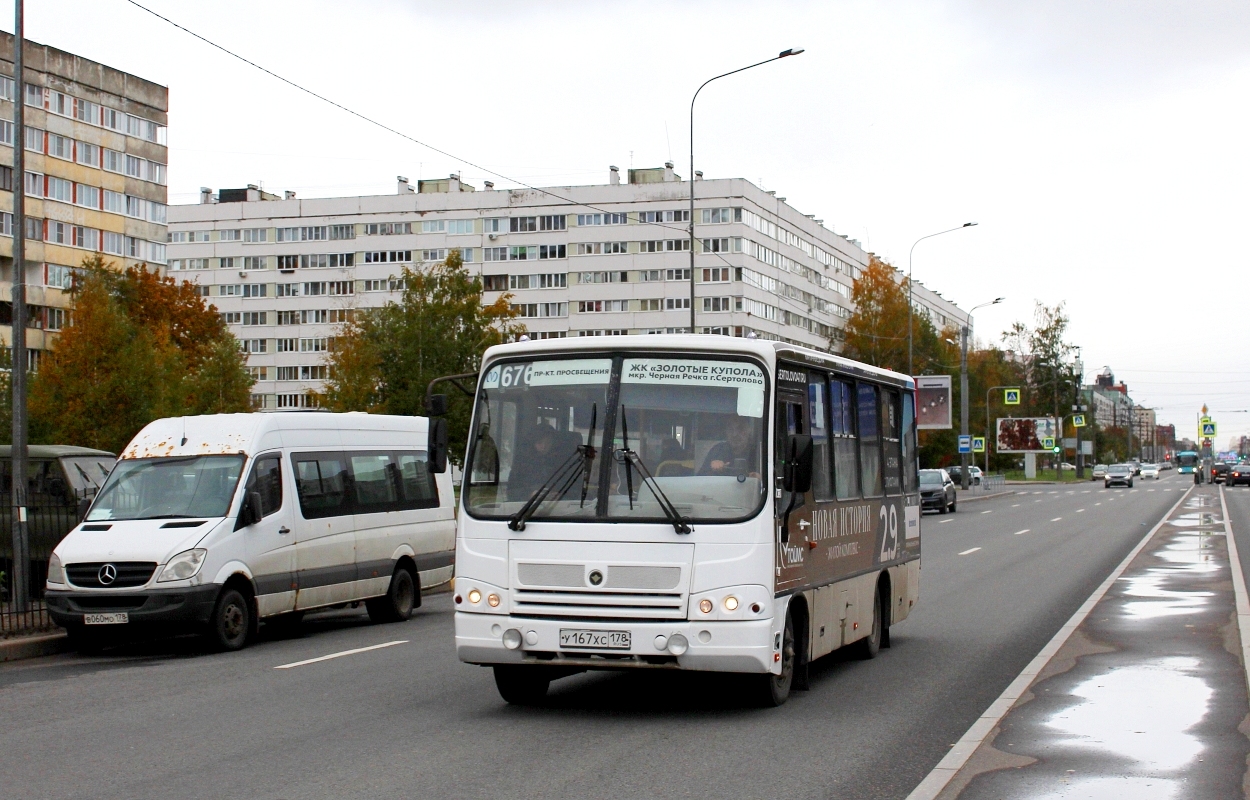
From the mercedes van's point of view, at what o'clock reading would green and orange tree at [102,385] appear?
The green and orange tree is roughly at 4 o'clock from the mercedes van.

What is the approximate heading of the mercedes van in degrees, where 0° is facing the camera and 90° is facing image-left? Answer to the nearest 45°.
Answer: approximately 45°

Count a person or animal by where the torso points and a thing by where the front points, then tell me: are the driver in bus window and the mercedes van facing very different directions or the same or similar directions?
same or similar directions

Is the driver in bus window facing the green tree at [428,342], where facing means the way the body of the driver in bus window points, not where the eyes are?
no

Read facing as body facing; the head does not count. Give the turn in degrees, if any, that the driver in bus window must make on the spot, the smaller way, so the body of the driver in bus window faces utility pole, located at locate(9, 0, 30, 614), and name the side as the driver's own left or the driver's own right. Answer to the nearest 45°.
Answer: approximately 135° to the driver's own right

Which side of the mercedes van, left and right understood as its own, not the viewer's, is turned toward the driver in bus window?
left

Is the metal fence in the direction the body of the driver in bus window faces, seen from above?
no

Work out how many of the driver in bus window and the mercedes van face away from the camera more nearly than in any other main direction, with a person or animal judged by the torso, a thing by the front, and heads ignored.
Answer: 0

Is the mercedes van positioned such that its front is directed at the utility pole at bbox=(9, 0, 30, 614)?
no

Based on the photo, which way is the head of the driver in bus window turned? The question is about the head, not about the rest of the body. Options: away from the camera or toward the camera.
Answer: toward the camera

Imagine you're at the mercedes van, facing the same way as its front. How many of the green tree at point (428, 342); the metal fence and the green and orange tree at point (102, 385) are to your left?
0

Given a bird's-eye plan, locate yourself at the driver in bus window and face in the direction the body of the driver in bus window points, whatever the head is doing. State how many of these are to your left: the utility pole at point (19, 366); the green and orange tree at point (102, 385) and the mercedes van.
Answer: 0

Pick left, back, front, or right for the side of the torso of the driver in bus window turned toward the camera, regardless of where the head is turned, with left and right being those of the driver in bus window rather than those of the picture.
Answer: front
